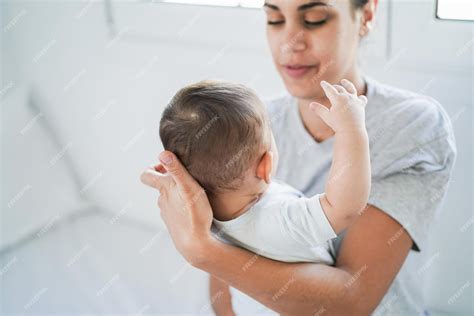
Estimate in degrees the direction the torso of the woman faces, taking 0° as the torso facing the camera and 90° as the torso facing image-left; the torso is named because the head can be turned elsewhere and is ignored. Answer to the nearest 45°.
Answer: approximately 45°

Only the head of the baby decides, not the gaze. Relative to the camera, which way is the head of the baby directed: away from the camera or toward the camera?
away from the camera

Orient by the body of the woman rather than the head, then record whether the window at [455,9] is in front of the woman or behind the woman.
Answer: behind

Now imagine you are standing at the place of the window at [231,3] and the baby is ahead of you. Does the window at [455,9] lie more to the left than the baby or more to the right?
left

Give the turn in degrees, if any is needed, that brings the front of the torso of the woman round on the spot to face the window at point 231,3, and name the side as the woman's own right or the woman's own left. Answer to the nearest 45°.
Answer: approximately 135° to the woman's own right
